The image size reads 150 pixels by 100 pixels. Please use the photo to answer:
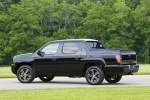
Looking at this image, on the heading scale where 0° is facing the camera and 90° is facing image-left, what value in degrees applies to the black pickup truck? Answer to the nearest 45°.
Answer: approximately 135°
